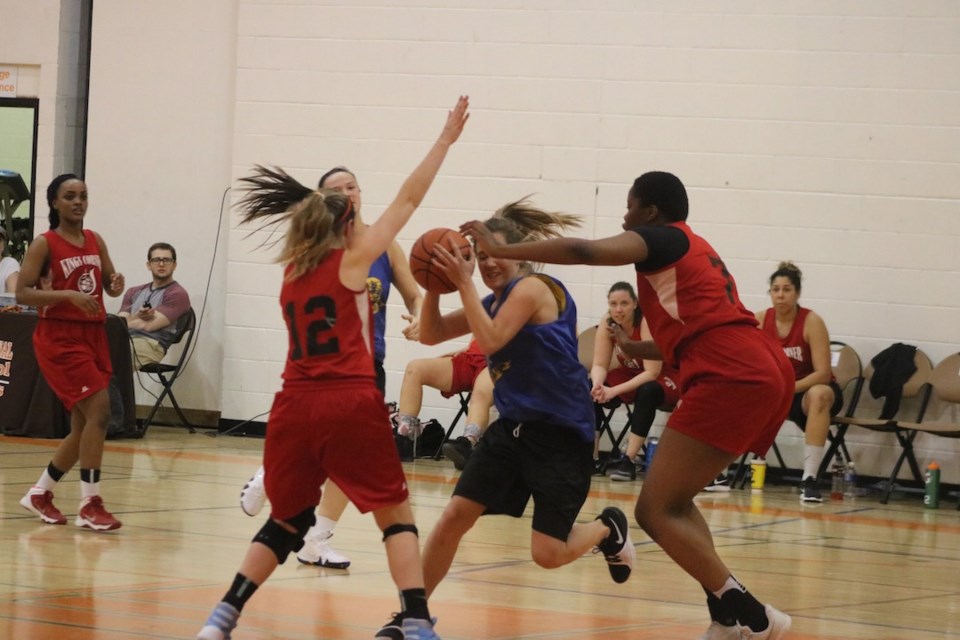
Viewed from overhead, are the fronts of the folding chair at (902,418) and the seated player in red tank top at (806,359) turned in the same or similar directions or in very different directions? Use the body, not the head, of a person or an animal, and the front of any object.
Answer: same or similar directions

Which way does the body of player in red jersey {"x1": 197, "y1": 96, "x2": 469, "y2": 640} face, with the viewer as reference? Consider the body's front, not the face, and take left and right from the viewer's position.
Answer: facing away from the viewer and to the right of the viewer

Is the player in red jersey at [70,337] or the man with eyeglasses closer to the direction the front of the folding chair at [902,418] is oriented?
the player in red jersey

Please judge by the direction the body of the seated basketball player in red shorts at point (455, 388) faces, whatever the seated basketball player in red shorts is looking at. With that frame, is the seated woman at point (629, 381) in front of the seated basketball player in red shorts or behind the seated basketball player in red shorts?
behind

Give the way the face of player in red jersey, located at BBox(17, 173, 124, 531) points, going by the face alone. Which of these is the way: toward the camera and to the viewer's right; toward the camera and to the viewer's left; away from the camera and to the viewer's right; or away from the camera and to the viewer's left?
toward the camera and to the viewer's right

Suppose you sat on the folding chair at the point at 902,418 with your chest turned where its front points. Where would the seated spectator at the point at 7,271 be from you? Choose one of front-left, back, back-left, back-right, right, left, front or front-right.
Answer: front-right

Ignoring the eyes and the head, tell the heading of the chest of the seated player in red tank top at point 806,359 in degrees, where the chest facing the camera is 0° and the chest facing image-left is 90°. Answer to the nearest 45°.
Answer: approximately 45°

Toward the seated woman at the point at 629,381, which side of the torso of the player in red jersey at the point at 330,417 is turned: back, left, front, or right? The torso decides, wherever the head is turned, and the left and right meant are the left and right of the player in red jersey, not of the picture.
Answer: front

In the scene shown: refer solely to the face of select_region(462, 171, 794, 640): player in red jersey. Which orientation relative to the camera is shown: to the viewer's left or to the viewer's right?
to the viewer's left

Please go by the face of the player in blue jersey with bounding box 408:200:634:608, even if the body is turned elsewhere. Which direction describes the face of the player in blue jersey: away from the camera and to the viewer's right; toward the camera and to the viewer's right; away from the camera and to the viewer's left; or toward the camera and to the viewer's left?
toward the camera and to the viewer's left

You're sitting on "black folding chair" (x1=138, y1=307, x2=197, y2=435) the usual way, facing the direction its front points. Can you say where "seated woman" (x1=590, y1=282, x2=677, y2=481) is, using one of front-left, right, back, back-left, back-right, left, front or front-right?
back-left

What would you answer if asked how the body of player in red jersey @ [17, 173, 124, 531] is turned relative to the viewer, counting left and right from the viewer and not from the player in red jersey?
facing the viewer and to the right of the viewer

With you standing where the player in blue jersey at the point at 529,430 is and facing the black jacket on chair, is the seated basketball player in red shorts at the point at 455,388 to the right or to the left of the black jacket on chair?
left

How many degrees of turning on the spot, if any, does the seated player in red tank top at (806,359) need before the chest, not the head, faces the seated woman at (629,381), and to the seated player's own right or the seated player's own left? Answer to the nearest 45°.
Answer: approximately 45° to the seated player's own right
